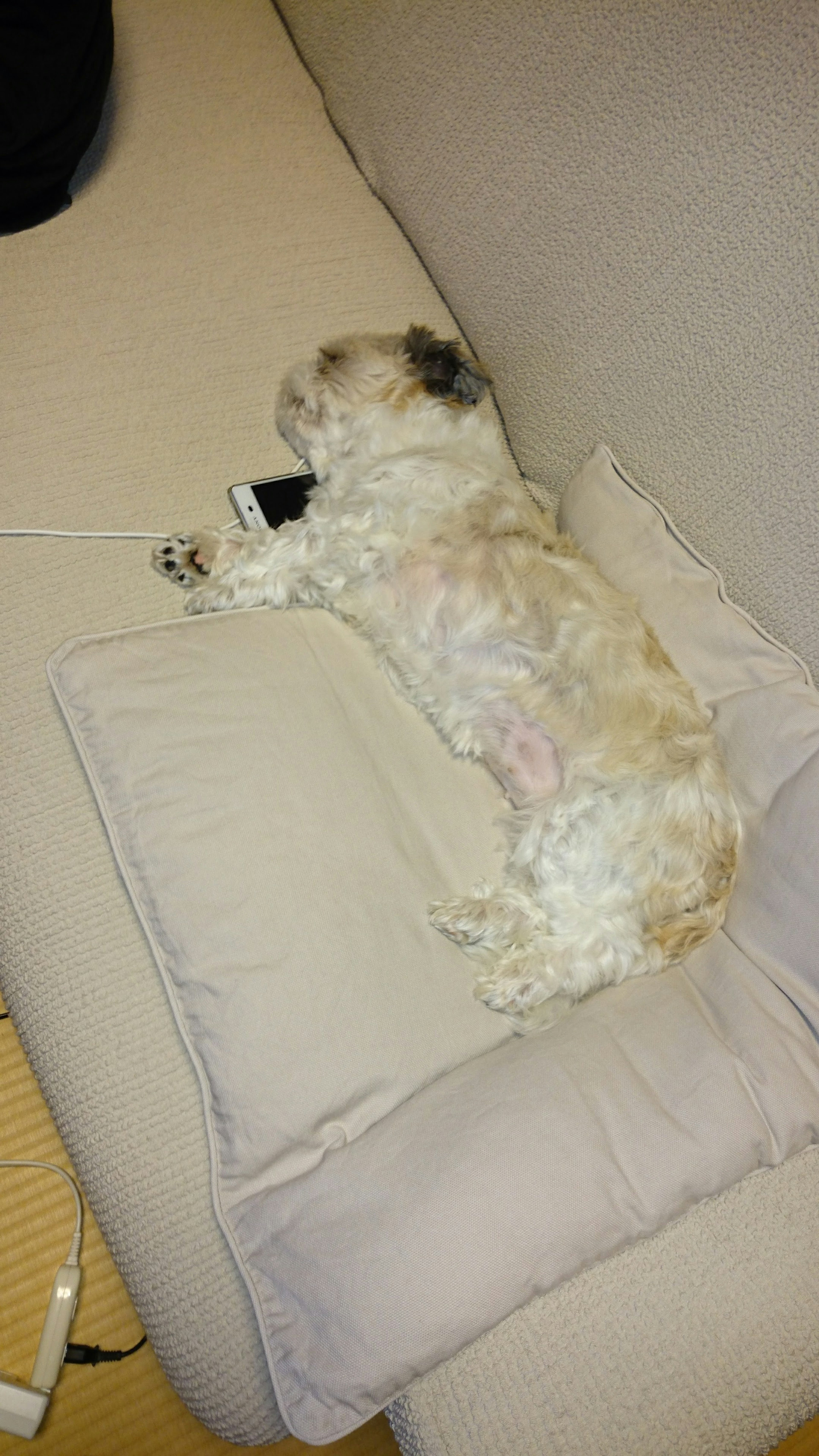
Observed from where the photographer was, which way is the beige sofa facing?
facing the viewer and to the left of the viewer

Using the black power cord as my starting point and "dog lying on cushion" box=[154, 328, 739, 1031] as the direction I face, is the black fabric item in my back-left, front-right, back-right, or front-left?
front-left
